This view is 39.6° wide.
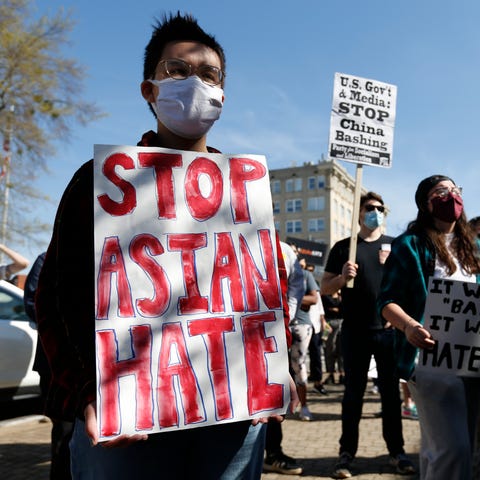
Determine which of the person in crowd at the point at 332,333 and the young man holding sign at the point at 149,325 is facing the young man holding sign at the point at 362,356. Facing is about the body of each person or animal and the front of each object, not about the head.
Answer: the person in crowd

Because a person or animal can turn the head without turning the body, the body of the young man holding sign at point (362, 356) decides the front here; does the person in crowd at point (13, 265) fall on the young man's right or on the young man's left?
on the young man's right

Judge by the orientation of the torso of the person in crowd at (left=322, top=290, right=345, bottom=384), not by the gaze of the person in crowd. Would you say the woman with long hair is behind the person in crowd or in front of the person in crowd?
in front

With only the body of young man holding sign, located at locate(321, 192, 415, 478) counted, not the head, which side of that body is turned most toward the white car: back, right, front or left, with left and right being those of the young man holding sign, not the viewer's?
right

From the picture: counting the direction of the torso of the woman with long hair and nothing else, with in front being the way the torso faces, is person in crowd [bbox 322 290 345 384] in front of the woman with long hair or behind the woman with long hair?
behind

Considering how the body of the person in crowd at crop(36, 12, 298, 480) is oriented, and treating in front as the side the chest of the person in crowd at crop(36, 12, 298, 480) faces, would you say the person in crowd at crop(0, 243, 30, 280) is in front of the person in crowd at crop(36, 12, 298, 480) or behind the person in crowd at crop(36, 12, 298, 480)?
behind
